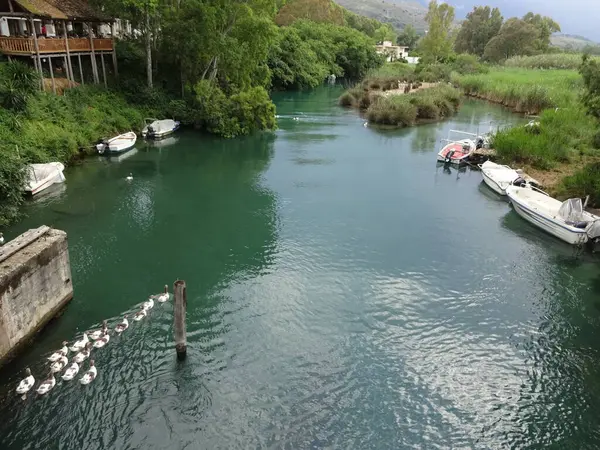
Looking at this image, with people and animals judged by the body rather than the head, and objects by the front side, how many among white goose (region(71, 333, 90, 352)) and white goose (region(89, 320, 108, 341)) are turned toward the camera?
0

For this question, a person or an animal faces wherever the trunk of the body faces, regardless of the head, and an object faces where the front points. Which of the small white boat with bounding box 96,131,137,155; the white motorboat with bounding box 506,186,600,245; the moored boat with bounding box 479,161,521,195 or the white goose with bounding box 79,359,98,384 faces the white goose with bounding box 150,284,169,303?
the white goose with bounding box 79,359,98,384

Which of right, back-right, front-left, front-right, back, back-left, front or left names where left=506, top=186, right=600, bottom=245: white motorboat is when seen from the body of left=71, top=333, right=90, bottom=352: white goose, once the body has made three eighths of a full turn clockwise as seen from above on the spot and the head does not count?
left

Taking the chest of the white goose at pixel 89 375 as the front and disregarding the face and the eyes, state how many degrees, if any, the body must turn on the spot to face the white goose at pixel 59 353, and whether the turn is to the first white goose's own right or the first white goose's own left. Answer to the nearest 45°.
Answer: approximately 90° to the first white goose's own left

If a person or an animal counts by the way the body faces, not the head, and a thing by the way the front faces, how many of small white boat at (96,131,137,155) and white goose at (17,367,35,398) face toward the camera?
0

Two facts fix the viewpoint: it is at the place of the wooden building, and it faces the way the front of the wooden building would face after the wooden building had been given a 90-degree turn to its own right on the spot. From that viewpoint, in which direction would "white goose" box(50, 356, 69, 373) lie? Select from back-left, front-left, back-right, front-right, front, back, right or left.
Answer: front-left

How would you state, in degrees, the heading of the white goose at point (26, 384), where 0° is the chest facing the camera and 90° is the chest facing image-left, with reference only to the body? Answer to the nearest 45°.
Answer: approximately 225°

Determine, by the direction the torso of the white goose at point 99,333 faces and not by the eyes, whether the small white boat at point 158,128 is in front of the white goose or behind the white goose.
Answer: in front

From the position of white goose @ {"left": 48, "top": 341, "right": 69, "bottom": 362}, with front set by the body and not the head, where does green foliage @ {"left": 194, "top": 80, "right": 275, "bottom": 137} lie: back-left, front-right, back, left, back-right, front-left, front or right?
front

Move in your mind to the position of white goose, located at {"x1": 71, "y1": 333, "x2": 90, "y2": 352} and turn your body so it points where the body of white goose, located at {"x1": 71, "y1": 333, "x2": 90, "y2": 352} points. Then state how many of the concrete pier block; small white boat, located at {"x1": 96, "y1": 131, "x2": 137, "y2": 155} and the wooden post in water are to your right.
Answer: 1

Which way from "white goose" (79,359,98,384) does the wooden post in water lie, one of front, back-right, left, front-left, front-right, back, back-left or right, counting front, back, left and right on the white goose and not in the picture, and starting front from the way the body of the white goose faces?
front-right

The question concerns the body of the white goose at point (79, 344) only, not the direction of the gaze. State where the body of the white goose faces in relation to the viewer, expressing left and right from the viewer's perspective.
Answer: facing away from the viewer and to the right of the viewer

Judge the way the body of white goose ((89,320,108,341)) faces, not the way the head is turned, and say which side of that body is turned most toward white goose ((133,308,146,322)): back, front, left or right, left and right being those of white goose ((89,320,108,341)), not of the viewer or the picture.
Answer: front

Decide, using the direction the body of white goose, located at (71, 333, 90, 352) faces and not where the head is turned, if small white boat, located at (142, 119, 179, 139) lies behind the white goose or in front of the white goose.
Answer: in front

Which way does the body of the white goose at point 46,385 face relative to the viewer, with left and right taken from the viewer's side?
facing away from the viewer and to the right of the viewer

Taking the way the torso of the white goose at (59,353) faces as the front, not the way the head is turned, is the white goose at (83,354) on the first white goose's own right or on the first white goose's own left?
on the first white goose's own right

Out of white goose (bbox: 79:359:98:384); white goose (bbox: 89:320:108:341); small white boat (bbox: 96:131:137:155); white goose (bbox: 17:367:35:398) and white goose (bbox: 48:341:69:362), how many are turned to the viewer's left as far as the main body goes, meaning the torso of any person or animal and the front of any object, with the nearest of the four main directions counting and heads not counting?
0
